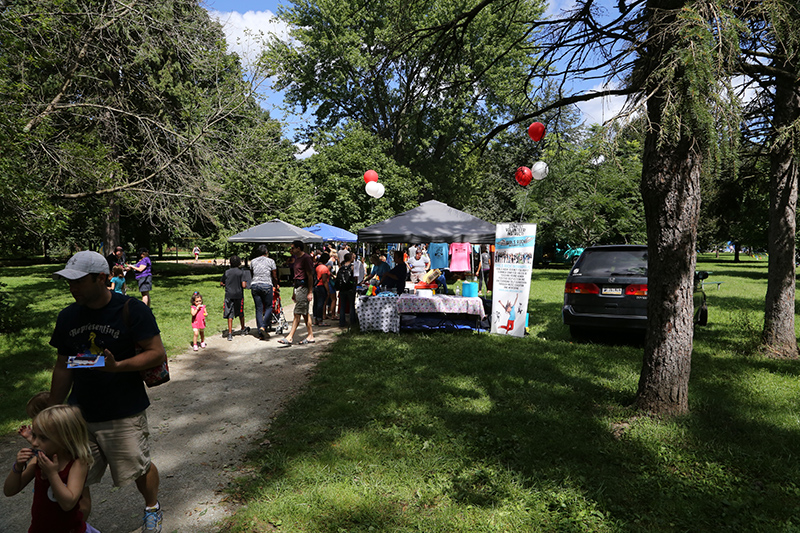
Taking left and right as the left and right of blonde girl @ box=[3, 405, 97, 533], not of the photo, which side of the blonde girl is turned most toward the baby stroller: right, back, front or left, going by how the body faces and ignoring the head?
back

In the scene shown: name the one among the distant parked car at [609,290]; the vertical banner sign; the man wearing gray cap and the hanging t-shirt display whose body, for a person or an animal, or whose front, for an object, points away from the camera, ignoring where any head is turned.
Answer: the distant parked car

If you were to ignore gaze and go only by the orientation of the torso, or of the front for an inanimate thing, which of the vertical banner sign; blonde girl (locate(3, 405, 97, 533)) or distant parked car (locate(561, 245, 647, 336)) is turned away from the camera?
the distant parked car

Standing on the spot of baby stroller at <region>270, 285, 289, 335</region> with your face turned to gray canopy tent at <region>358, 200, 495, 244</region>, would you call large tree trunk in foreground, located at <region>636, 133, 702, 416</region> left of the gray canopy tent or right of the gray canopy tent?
right

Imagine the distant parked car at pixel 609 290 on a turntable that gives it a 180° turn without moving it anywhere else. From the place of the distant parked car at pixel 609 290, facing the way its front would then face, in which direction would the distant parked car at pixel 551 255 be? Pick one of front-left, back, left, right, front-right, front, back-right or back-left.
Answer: back

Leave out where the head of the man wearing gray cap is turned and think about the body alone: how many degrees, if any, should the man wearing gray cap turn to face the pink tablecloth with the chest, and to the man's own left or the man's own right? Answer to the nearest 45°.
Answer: approximately 180°

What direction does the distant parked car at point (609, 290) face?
away from the camera

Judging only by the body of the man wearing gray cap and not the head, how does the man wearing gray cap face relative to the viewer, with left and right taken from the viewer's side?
facing the viewer and to the left of the viewer

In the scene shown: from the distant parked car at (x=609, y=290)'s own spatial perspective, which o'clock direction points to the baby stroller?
The baby stroller is roughly at 9 o'clock from the distant parked car.

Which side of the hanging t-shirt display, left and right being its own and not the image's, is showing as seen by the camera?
front

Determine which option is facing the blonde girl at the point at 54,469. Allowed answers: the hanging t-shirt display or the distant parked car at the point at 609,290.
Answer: the hanging t-shirt display

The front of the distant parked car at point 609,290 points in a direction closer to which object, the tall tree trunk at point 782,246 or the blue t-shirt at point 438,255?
the blue t-shirt
